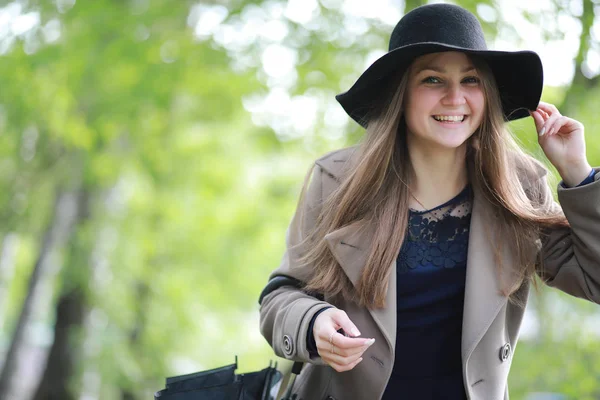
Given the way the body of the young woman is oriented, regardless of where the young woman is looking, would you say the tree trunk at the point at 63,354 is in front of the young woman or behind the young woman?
behind

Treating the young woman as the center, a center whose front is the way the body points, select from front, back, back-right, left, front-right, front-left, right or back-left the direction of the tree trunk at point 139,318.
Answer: back-right

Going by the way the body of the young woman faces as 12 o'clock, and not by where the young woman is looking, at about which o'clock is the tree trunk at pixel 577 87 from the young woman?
The tree trunk is roughly at 7 o'clock from the young woman.

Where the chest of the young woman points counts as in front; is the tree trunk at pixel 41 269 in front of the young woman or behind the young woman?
behind

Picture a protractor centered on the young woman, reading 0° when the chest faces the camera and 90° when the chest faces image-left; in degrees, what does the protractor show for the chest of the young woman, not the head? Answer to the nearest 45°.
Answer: approximately 0°

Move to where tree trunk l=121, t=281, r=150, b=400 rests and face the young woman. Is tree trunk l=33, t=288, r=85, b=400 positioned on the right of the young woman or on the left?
right
